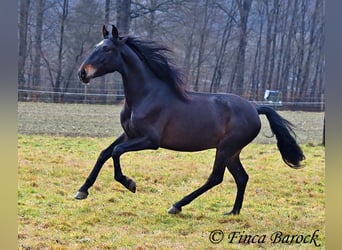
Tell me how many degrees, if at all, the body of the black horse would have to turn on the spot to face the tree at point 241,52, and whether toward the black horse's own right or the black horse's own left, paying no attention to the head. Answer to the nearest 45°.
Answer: approximately 135° to the black horse's own right

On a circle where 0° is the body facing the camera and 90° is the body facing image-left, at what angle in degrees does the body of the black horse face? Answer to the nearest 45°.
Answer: approximately 90°
